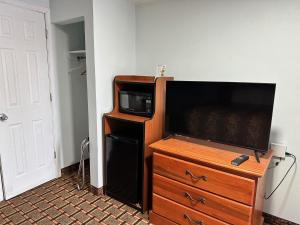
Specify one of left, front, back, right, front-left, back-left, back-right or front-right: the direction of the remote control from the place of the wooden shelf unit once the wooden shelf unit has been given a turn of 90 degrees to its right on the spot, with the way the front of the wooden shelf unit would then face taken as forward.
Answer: back

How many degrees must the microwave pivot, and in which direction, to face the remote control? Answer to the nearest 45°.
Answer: approximately 90° to its left

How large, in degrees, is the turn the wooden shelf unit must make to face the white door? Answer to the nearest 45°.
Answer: approximately 45° to its right

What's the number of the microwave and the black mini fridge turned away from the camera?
0

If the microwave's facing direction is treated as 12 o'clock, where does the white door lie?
The white door is roughly at 2 o'clock from the microwave.

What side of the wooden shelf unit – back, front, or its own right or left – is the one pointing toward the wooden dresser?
left

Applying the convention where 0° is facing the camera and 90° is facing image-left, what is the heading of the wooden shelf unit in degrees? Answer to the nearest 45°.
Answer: approximately 45°

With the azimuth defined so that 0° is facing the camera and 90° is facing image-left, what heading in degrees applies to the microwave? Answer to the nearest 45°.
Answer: approximately 45°

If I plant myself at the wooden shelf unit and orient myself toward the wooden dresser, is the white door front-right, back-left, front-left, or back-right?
back-right

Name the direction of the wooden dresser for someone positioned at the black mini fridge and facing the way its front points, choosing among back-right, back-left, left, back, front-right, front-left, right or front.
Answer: left

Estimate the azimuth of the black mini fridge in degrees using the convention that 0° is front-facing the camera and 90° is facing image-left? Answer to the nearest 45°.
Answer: approximately 45°

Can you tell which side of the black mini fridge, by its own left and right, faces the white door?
right
